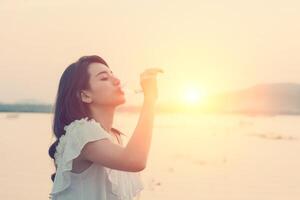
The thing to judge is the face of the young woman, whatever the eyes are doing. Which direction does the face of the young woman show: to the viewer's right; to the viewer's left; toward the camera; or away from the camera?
to the viewer's right

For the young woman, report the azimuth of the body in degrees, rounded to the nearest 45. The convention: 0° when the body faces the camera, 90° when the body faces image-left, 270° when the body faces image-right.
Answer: approximately 270°
